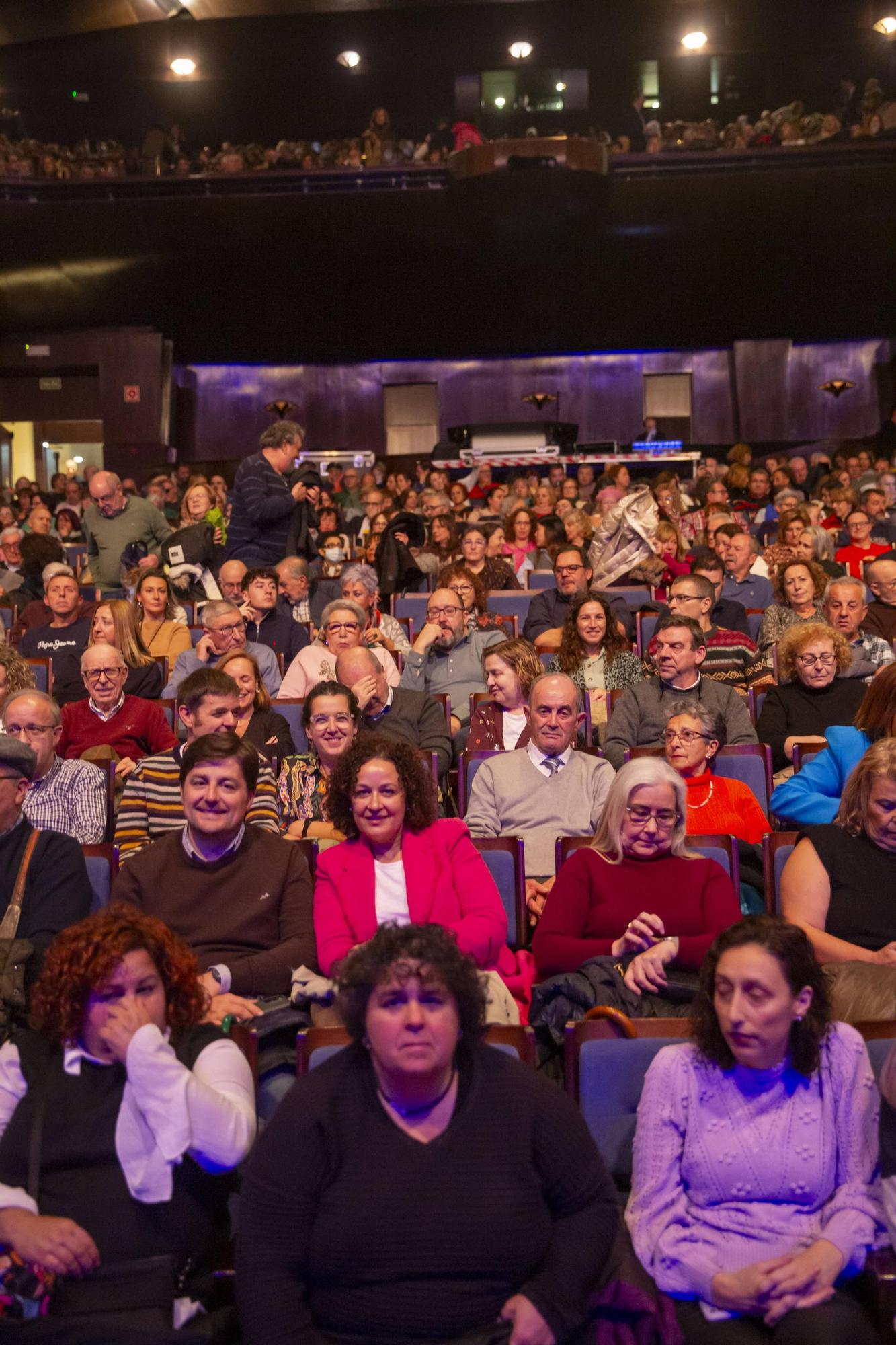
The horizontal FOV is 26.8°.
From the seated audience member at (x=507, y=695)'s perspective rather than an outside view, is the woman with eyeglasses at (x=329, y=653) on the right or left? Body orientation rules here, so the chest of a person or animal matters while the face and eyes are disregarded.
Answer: on their right

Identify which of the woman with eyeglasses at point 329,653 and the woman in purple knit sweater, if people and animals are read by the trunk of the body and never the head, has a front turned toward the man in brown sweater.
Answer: the woman with eyeglasses

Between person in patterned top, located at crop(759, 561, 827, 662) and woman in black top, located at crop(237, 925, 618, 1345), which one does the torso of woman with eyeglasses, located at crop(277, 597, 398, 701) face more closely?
the woman in black top

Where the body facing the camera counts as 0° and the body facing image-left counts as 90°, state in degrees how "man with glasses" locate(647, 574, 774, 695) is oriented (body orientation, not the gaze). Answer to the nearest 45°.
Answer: approximately 45°

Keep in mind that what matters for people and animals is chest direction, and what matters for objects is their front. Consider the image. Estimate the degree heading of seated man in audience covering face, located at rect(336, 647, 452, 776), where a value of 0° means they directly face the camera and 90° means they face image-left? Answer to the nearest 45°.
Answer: approximately 45°

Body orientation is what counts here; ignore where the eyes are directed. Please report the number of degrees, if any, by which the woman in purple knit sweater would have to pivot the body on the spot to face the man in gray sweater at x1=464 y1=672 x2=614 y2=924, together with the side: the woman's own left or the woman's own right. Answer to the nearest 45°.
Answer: approximately 180°

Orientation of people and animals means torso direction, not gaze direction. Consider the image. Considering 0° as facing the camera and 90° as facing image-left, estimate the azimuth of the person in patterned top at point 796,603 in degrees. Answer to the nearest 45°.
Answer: approximately 0°

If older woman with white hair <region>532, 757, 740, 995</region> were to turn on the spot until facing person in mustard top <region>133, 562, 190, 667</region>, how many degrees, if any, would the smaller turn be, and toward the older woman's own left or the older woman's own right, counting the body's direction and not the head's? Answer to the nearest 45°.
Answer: approximately 135° to the older woman's own right

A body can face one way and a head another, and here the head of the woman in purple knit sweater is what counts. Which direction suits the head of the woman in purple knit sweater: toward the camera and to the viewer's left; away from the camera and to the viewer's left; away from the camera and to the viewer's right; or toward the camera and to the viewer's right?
toward the camera and to the viewer's left

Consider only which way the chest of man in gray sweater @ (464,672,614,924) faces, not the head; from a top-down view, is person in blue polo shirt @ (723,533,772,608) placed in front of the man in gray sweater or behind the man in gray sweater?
behind

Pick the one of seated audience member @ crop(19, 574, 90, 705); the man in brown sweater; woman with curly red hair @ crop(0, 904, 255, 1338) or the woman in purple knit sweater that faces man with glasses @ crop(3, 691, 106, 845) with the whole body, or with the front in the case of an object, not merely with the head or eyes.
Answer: the seated audience member
